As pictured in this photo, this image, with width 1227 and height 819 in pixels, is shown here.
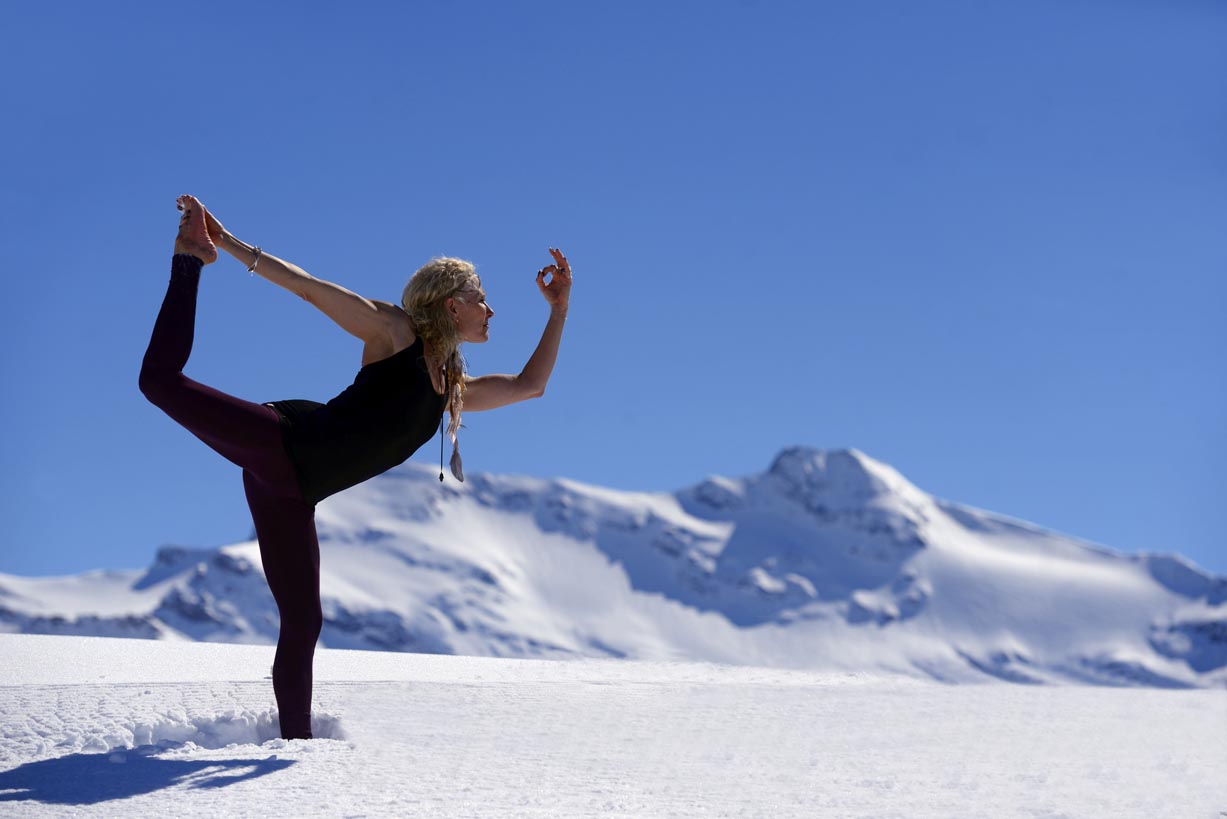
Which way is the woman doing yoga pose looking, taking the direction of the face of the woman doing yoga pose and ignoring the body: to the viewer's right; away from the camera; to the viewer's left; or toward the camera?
to the viewer's right

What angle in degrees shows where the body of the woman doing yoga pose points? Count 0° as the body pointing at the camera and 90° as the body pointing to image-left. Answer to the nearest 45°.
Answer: approximately 270°
